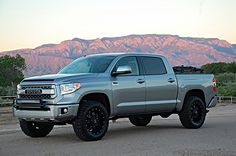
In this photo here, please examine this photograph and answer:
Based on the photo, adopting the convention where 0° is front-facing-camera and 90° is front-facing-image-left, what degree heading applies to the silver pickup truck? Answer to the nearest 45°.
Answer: approximately 45°
